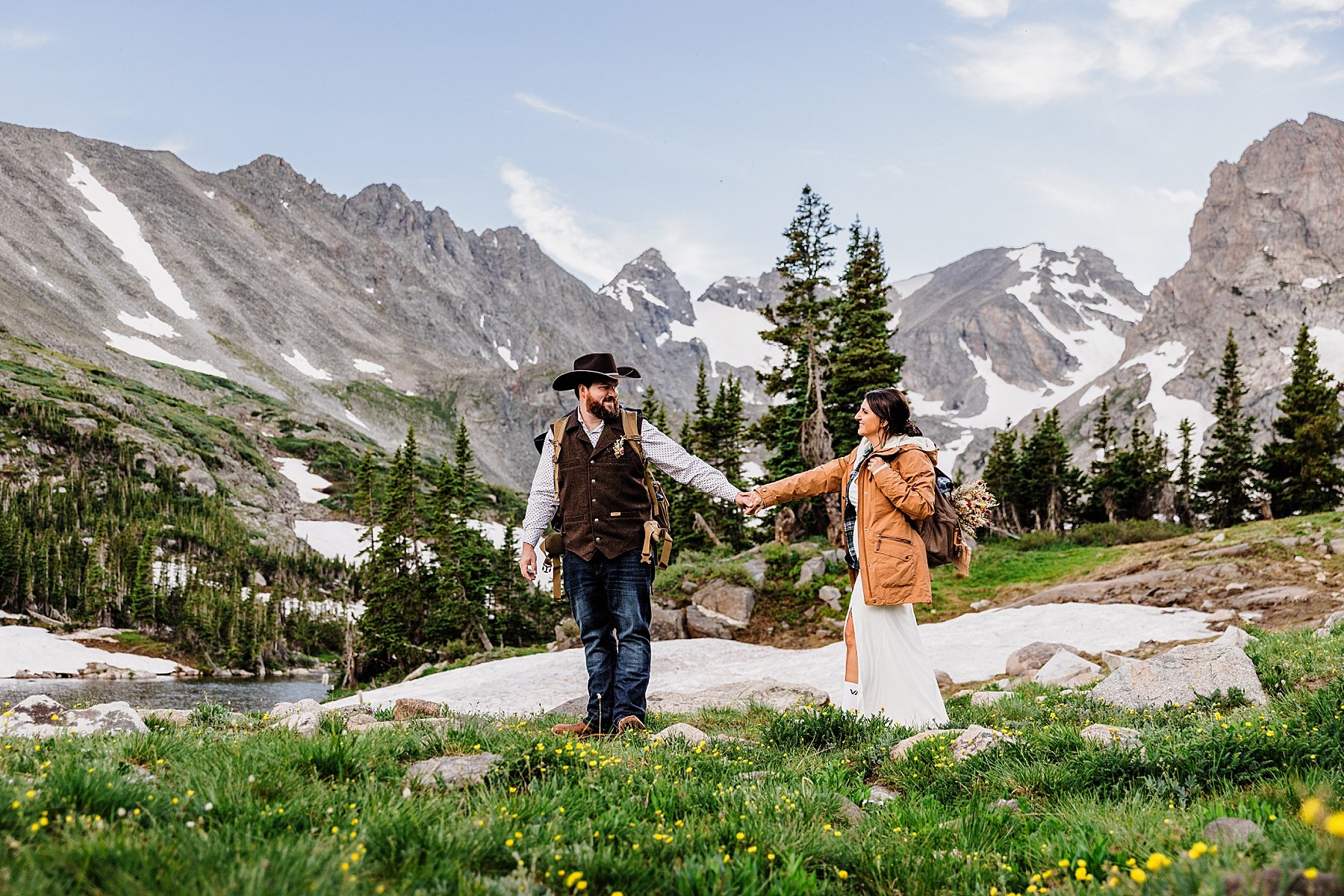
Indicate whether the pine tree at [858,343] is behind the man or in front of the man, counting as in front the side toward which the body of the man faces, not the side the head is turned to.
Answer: behind

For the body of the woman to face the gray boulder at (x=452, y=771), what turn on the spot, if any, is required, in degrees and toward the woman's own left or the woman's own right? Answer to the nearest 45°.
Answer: approximately 45° to the woman's own left

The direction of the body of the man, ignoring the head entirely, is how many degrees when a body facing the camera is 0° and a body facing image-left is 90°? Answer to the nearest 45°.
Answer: approximately 0°

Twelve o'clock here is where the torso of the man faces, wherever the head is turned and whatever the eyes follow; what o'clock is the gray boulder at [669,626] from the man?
The gray boulder is roughly at 6 o'clock from the man.

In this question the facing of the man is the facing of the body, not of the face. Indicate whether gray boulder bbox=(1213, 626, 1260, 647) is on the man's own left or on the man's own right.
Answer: on the man's own left

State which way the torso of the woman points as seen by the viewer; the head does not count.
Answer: to the viewer's left

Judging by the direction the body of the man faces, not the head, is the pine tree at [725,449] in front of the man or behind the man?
behind
